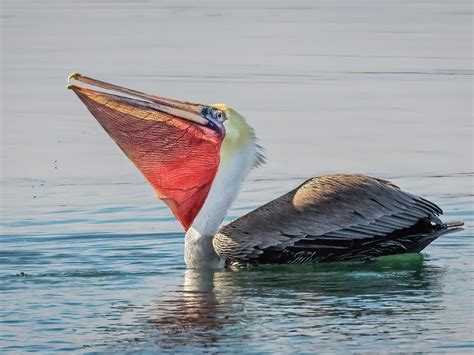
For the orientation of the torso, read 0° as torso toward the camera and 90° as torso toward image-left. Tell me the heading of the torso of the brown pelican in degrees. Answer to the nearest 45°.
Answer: approximately 90°
